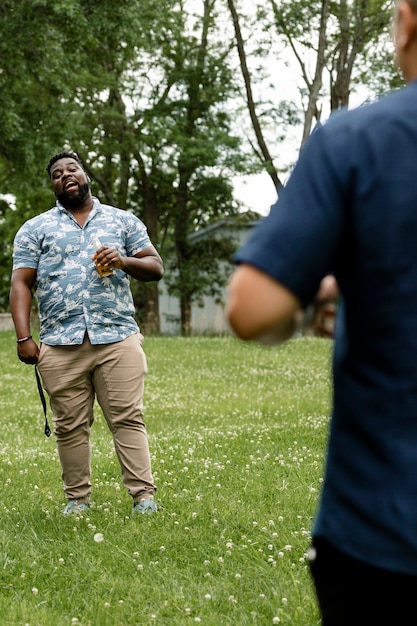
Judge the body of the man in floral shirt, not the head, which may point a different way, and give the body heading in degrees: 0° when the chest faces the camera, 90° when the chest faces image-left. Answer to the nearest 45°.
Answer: approximately 0°

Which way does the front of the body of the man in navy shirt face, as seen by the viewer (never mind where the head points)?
away from the camera
